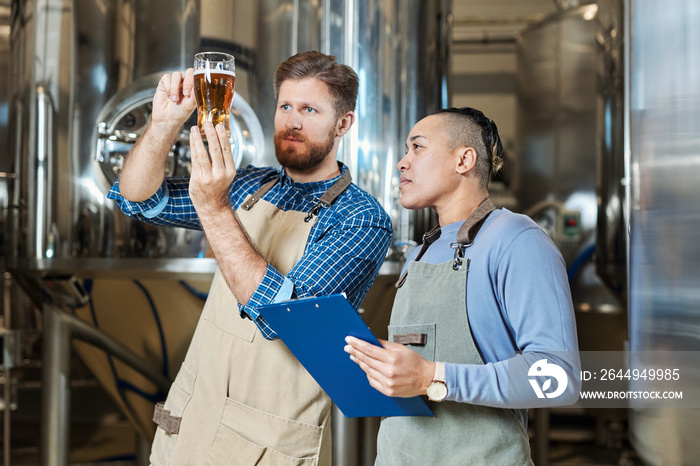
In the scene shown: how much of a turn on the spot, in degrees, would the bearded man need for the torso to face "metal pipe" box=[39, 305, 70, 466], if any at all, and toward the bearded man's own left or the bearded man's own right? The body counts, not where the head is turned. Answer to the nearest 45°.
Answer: approximately 90° to the bearded man's own right

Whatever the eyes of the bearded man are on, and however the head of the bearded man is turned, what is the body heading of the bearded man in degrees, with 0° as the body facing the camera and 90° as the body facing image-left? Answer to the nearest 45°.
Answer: approximately 45°

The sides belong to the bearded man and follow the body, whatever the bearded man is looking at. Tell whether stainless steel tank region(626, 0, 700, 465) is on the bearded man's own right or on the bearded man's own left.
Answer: on the bearded man's own left

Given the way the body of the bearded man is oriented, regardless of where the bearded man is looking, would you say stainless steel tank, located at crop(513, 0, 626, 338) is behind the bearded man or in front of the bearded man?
behind

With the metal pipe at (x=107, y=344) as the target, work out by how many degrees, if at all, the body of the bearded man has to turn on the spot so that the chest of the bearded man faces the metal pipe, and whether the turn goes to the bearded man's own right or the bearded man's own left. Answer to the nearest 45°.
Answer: approximately 90° to the bearded man's own right
